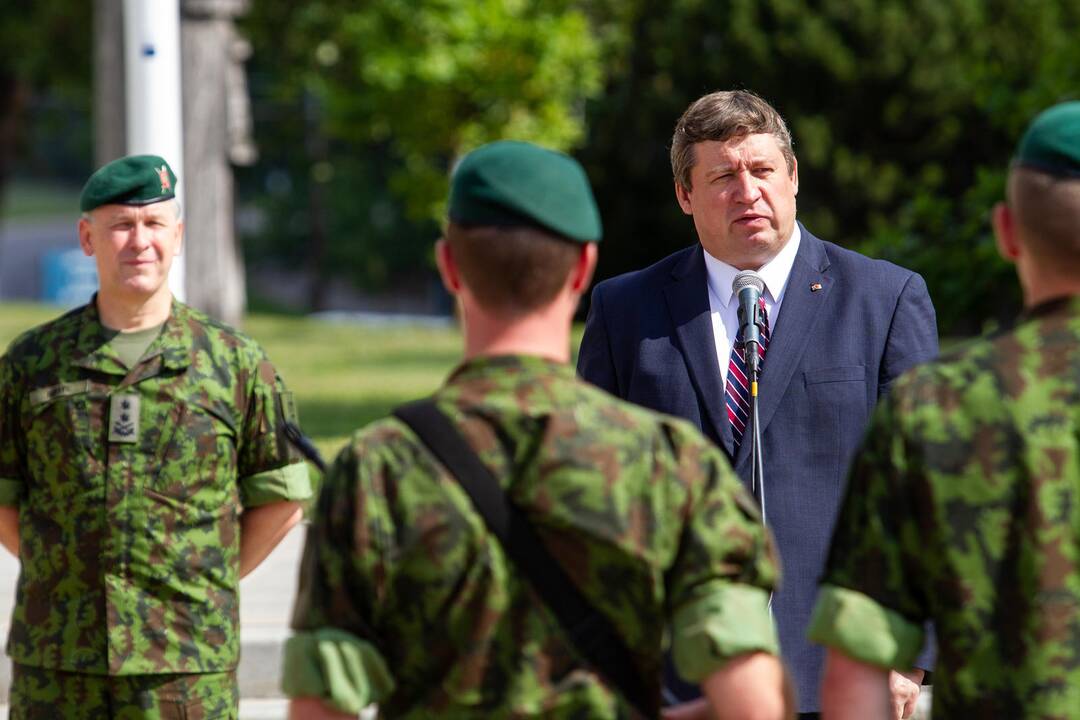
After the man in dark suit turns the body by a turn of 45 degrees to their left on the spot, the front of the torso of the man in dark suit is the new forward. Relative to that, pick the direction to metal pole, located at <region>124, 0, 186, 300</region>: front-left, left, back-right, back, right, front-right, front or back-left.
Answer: back

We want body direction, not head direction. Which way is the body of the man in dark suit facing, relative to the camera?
toward the camera

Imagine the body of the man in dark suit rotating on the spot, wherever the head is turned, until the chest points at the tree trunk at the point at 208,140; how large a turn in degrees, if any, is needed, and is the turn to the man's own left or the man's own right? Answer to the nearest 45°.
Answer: approximately 135° to the man's own right
